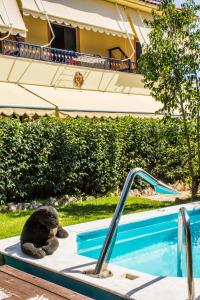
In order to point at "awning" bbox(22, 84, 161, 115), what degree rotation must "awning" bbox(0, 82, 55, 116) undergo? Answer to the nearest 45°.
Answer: approximately 90° to its left

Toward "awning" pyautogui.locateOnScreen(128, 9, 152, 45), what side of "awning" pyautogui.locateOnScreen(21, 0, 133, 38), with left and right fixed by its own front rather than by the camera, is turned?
left

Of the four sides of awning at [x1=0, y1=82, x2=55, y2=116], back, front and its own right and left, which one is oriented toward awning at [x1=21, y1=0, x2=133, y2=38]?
left

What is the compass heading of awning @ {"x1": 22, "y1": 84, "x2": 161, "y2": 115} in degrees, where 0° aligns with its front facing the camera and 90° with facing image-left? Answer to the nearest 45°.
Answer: approximately 315°

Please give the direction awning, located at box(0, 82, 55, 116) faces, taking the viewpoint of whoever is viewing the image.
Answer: facing the viewer and to the right of the viewer

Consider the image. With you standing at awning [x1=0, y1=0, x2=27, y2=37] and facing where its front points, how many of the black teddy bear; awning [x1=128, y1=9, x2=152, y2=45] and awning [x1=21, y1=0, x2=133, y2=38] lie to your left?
2

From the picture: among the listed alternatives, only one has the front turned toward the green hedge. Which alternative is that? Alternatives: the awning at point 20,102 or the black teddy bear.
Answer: the awning

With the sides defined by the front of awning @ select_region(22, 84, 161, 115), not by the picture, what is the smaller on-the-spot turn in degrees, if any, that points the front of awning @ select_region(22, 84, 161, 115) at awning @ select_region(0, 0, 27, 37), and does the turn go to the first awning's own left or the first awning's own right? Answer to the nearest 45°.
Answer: approximately 90° to the first awning's own right

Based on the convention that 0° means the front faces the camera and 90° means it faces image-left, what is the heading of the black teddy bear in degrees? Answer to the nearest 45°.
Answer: approximately 315°

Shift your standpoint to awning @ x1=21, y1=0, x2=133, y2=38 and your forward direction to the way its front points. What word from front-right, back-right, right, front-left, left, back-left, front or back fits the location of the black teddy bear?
front-right

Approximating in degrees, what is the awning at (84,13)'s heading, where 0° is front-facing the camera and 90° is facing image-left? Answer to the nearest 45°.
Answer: approximately 315°
